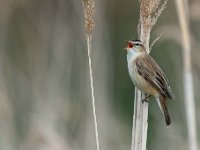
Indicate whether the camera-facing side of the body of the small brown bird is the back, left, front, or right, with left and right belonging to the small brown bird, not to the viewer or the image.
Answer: left
